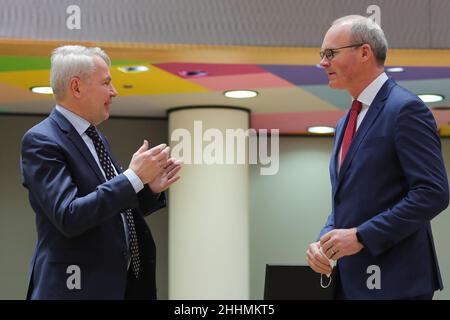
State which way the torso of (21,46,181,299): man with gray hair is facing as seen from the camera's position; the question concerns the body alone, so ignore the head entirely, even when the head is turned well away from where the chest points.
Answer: to the viewer's right

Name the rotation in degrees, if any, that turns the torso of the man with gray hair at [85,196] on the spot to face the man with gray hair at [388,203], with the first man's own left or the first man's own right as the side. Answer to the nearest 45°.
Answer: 0° — they already face them

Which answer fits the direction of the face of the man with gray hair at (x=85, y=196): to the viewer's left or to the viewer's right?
to the viewer's right

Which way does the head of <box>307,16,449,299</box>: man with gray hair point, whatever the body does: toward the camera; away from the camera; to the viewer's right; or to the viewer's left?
to the viewer's left
